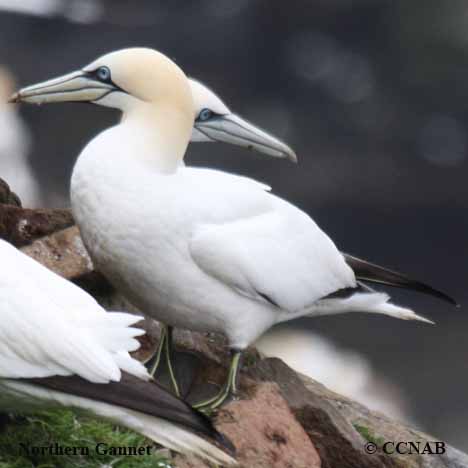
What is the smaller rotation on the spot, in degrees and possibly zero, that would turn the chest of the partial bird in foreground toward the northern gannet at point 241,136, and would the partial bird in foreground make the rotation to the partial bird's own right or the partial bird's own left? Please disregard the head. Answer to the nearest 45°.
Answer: approximately 90° to the partial bird's own right

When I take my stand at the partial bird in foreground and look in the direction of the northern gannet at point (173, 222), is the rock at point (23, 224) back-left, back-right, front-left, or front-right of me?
front-left

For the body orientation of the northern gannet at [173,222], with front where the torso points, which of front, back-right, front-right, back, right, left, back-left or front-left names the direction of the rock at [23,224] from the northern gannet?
front-right

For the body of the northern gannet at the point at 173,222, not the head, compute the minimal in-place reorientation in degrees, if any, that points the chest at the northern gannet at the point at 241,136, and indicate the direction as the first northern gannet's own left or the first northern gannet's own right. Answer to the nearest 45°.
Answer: approximately 90° to the first northern gannet's own right

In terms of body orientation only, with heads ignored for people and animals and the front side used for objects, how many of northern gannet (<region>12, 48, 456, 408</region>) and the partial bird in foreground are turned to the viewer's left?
2

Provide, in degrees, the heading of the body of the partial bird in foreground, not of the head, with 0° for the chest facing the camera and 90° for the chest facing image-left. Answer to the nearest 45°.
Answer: approximately 90°

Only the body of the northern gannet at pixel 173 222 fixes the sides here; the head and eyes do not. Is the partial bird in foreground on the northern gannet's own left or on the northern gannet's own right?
on the northern gannet's own left

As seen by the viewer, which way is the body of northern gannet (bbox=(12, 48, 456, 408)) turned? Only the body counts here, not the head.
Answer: to the viewer's left

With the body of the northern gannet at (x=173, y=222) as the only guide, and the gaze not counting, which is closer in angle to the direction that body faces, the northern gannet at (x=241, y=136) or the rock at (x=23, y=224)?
the rock

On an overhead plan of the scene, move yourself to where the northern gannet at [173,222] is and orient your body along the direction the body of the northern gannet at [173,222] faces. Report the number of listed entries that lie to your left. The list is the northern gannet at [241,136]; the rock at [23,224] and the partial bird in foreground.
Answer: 1
